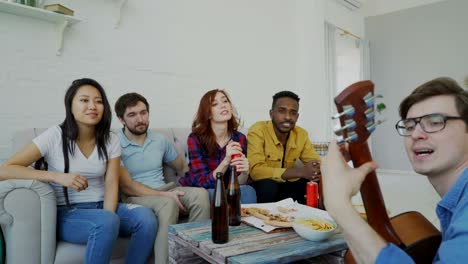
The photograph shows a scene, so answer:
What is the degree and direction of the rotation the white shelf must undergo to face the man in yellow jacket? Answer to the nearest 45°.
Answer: approximately 45° to its left

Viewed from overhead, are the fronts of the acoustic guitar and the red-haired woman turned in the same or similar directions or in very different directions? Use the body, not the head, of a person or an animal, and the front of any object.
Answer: very different directions

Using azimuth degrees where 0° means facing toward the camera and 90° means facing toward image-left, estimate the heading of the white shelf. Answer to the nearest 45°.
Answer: approximately 315°

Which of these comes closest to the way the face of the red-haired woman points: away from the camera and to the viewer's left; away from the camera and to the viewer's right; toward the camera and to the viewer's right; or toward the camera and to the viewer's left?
toward the camera and to the viewer's right

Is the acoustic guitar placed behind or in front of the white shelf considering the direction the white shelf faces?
in front

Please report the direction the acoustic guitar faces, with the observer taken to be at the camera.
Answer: facing away from the viewer and to the left of the viewer

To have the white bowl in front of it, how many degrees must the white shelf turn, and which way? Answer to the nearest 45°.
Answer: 0° — it already faces it

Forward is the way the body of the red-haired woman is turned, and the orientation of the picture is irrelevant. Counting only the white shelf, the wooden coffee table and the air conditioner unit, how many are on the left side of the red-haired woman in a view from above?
1

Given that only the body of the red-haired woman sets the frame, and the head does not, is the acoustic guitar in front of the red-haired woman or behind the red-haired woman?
in front

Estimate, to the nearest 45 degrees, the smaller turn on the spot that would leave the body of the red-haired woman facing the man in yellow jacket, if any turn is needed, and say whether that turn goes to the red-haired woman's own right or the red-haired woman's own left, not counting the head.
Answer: approximately 90° to the red-haired woman's own left

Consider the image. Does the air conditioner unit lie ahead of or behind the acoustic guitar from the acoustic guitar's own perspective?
ahead

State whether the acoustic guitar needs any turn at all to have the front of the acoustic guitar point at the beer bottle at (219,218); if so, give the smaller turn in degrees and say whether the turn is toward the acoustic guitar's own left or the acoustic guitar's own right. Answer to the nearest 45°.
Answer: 0° — it already faces it

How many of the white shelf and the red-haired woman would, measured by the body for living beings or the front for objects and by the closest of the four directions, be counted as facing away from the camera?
0
